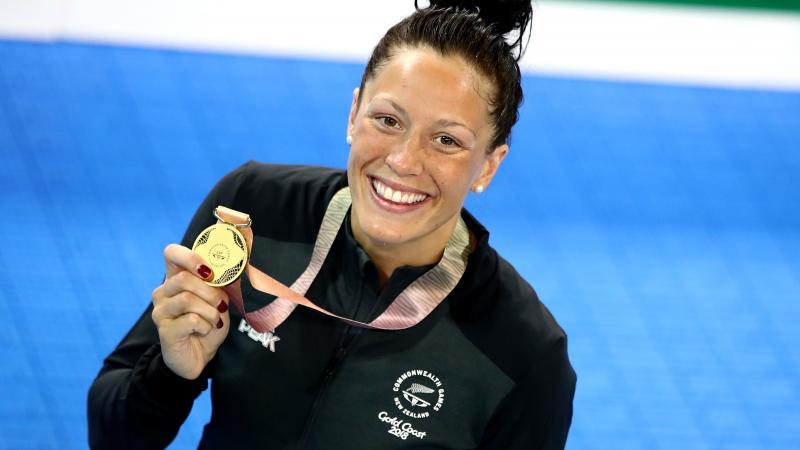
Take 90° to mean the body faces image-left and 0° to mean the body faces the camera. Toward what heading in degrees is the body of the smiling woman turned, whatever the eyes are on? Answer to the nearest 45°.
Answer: approximately 0°
